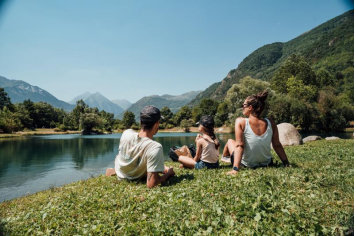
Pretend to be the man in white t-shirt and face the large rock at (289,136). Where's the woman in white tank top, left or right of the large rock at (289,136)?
right

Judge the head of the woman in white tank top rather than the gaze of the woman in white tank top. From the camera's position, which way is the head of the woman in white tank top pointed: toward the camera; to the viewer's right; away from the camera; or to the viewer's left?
to the viewer's left

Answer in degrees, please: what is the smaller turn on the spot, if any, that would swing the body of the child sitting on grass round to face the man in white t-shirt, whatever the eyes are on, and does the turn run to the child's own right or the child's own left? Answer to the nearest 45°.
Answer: approximately 90° to the child's own left

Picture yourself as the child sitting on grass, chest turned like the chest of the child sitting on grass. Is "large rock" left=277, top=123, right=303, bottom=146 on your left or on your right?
on your right

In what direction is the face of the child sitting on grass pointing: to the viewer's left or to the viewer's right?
to the viewer's left

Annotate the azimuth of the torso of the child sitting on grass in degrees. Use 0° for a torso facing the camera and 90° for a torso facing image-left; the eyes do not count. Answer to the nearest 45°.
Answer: approximately 135°
